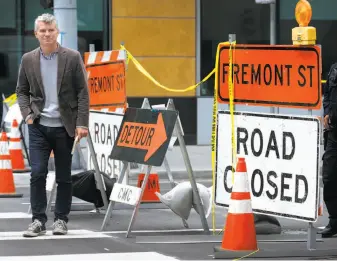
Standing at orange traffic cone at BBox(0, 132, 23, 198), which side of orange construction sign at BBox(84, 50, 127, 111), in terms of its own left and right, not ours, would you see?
right

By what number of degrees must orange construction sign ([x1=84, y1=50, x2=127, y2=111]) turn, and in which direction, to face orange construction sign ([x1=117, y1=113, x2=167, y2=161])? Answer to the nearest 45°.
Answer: approximately 45° to its left

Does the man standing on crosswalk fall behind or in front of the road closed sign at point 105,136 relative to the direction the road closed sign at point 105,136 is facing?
in front

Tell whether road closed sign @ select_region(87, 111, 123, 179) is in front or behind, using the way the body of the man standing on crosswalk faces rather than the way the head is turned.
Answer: behind

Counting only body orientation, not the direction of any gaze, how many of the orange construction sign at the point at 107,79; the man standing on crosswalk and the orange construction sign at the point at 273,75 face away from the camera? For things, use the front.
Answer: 0

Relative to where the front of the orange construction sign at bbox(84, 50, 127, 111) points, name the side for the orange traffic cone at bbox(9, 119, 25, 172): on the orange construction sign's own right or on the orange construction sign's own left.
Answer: on the orange construction sign's own right

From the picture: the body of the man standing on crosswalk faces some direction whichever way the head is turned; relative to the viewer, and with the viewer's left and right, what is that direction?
facing the viewer

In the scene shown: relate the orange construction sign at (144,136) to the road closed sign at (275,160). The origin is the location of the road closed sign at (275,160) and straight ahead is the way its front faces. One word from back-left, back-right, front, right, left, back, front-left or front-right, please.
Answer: right

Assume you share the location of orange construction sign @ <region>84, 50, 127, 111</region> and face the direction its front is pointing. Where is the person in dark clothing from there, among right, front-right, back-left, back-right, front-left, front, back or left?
left

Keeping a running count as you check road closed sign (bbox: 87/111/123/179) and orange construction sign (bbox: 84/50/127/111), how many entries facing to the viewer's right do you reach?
0

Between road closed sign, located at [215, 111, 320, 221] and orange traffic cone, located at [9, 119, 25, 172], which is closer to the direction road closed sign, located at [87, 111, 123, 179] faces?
the road closed sign

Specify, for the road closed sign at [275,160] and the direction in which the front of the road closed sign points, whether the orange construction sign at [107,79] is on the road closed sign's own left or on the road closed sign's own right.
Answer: on the road closed sign's own right

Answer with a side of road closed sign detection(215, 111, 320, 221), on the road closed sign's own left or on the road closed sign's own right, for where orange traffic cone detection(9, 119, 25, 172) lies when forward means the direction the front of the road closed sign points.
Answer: on the road closed sign's own right

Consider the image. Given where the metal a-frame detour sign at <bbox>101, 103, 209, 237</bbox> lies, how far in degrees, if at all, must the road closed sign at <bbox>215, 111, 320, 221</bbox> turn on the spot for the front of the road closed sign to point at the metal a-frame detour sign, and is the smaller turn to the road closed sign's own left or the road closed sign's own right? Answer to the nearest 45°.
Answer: approximately 90° to the road closed sign's own right

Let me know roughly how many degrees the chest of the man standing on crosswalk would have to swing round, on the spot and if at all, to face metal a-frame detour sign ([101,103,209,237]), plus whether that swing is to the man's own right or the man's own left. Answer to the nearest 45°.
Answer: approximately 90° to the man's own left

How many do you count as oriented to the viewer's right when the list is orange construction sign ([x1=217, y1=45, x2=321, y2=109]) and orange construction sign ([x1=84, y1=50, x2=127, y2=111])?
0
